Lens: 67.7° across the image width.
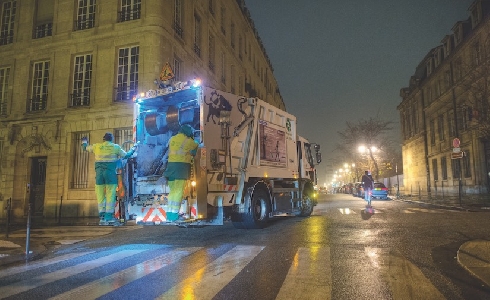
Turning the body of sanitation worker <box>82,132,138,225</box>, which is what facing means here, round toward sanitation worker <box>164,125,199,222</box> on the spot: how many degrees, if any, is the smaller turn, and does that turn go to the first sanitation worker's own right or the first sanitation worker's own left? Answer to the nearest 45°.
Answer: approximately 135° to the first sanitation worker's own right

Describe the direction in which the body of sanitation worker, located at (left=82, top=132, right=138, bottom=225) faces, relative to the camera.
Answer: away from the camera

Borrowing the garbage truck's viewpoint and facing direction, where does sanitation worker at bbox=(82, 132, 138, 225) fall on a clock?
The sanitation worker is roughly at 7 o'clock from the garbage truck.

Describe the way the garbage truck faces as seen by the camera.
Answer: facing away from the viewer and to the right of the viewer
